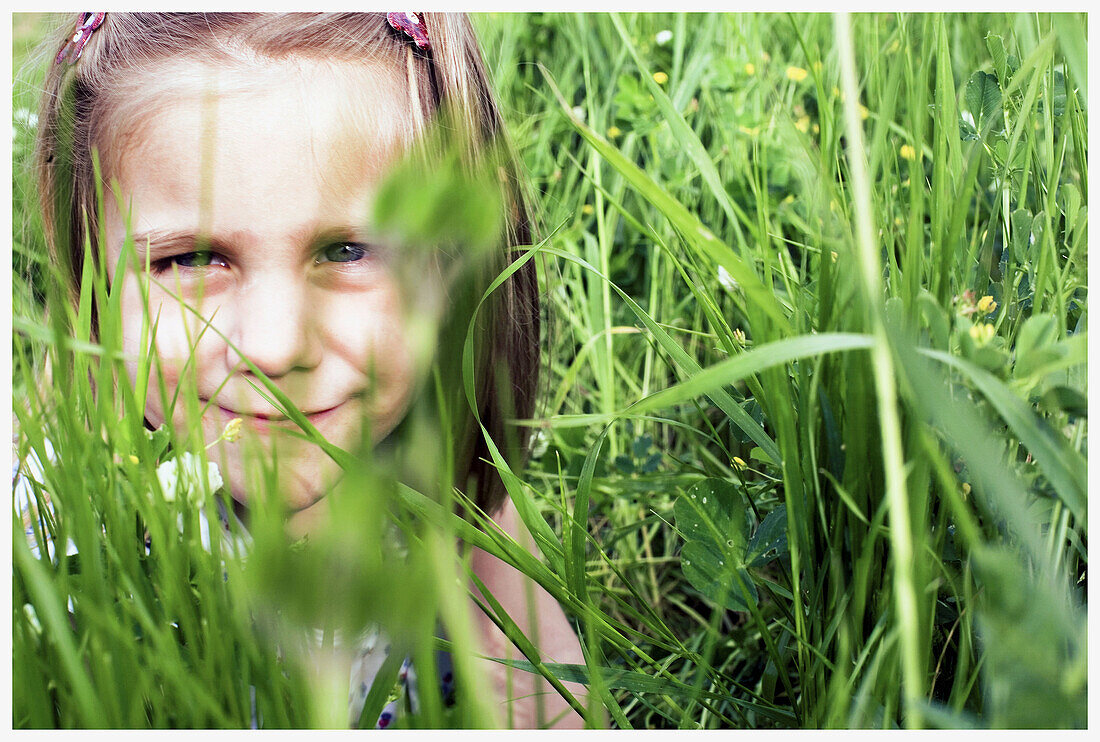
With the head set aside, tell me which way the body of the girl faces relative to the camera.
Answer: toward the camera
